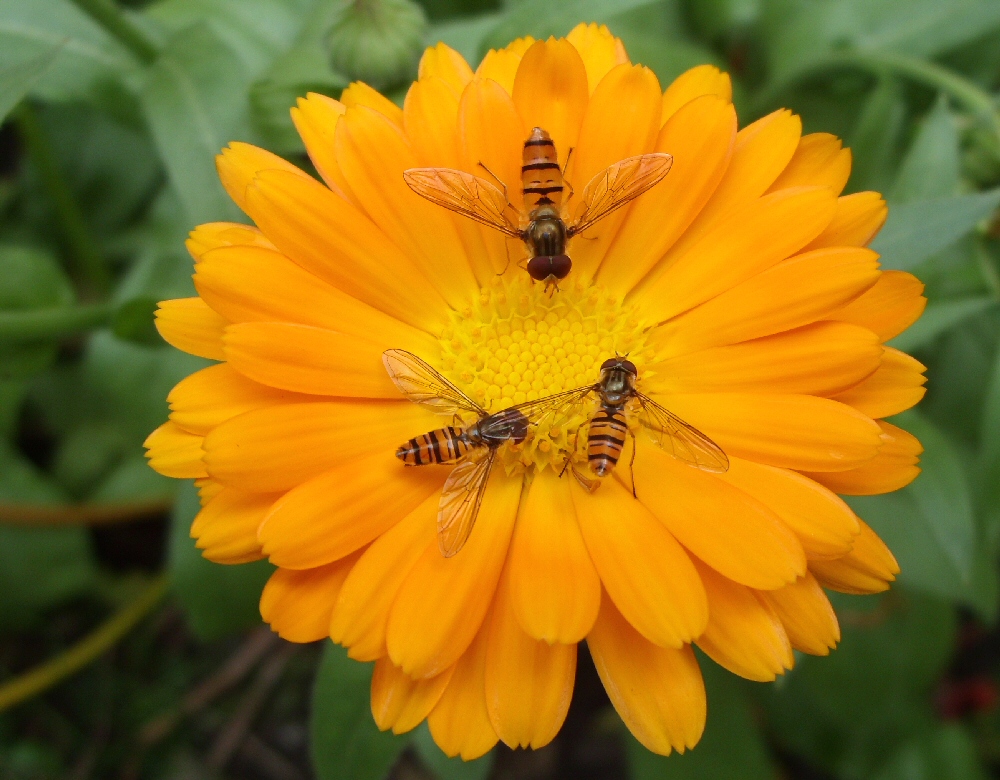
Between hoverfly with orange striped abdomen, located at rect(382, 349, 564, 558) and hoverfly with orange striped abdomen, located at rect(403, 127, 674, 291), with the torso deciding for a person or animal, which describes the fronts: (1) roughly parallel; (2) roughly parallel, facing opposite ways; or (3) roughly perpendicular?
roughly perpendicular

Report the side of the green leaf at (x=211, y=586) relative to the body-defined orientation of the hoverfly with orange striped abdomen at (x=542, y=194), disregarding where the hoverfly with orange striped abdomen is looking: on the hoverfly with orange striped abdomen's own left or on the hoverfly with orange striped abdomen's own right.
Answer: on the hoverfly with orange striped abdomen's own right

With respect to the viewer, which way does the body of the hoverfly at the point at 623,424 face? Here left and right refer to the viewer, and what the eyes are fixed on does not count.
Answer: facing away from the viewer

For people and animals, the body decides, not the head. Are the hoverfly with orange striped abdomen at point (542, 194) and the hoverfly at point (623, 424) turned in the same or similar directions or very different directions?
very different directions

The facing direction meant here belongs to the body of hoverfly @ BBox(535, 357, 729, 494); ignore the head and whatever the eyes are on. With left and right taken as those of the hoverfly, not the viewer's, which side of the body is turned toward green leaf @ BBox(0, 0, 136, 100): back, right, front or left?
left

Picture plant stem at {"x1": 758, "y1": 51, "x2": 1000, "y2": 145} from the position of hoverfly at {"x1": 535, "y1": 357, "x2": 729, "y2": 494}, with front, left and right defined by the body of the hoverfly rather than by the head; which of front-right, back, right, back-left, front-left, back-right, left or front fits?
front-right

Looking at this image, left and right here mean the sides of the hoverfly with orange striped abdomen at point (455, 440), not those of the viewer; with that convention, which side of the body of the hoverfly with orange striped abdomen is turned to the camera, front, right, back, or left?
right

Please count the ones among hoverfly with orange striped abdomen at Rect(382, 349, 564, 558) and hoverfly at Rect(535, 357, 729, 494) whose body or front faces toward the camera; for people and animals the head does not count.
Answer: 0

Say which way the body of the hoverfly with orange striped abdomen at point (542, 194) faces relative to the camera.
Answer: toward the camera
